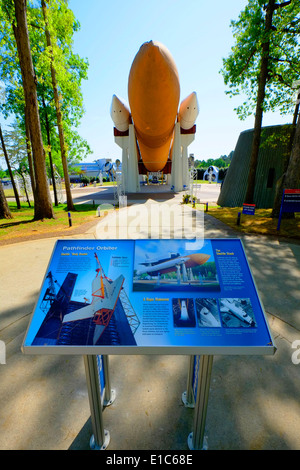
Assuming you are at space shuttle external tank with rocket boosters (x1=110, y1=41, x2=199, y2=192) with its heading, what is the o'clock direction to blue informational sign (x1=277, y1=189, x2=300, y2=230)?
The blue informational sign is roughly at 11 o'clock from the space shuttle external tank with rocket boosters.

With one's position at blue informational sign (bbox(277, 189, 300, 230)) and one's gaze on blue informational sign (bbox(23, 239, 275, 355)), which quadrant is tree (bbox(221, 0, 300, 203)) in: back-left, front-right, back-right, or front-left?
back-right

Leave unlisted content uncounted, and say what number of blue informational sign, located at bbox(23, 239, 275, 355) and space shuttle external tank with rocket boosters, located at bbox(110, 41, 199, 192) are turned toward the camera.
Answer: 2

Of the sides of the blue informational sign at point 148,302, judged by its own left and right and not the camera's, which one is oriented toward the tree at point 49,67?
back

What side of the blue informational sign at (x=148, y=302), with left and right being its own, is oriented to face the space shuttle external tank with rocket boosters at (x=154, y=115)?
back

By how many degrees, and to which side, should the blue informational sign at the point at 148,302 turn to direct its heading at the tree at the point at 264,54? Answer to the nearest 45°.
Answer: approximately 135° to its left

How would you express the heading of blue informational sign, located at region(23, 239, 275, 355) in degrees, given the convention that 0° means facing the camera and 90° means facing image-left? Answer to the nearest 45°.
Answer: approximately 0°
